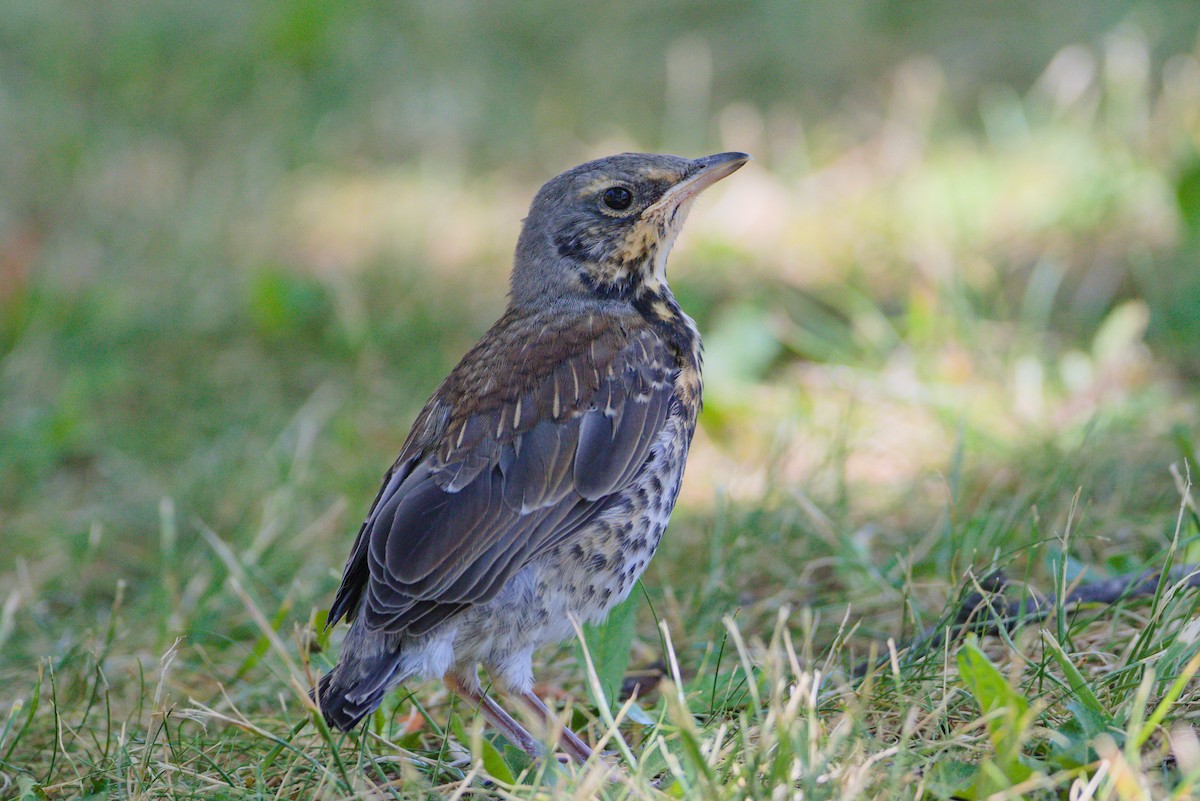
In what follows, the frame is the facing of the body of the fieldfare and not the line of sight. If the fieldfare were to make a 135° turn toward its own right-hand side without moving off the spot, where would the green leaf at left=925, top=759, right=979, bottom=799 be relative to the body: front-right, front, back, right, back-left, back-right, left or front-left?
left

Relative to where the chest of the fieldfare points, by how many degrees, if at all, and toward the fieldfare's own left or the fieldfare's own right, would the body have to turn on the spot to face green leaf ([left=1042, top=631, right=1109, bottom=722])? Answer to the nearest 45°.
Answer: approximately 45° to the fieldfare's own right

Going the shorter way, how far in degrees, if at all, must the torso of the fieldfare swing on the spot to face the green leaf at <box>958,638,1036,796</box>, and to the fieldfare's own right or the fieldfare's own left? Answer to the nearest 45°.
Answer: approximately 45° to the fieldfare's own right

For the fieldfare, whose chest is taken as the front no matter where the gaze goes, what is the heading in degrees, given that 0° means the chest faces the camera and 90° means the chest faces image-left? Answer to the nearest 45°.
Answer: approximately 270°
